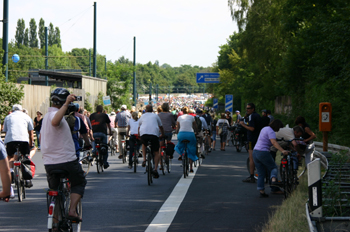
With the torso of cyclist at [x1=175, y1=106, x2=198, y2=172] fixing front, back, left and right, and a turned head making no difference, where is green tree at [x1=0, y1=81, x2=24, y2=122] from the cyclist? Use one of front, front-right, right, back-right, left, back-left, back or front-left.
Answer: front-left

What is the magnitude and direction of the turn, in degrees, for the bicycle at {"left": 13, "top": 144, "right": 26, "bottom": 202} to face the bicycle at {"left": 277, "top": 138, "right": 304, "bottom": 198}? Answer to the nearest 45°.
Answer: approximately 90° to its right

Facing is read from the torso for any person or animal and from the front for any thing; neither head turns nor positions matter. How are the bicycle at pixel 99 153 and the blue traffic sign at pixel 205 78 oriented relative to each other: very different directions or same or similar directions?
very different directions

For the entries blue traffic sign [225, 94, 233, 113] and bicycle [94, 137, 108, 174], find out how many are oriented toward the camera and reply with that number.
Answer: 1

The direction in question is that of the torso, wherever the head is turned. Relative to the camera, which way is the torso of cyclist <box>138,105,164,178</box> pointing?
away from the camera

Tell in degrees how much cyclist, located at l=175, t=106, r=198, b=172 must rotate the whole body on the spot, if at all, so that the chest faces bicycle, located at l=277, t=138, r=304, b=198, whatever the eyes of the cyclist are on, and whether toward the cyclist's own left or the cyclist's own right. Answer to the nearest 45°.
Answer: approximately 135° to the cyclist's own right

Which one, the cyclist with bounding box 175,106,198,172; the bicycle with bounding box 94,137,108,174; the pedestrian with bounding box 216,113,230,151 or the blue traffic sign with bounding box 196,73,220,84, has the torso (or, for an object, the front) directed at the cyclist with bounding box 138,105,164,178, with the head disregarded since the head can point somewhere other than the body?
the blue traffic sign

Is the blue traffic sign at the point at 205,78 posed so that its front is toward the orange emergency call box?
yes

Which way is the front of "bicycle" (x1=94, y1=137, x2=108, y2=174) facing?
away from the camera

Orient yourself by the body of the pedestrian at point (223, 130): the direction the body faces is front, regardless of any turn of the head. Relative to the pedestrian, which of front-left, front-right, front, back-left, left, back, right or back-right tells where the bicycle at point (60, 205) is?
back

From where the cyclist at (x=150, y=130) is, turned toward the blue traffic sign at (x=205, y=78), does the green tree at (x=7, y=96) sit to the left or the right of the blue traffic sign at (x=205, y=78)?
left

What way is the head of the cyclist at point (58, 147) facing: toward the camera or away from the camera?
away from the camera

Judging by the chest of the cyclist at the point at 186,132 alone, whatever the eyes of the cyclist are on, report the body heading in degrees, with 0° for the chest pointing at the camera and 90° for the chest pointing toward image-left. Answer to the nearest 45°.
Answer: approximately 180°
